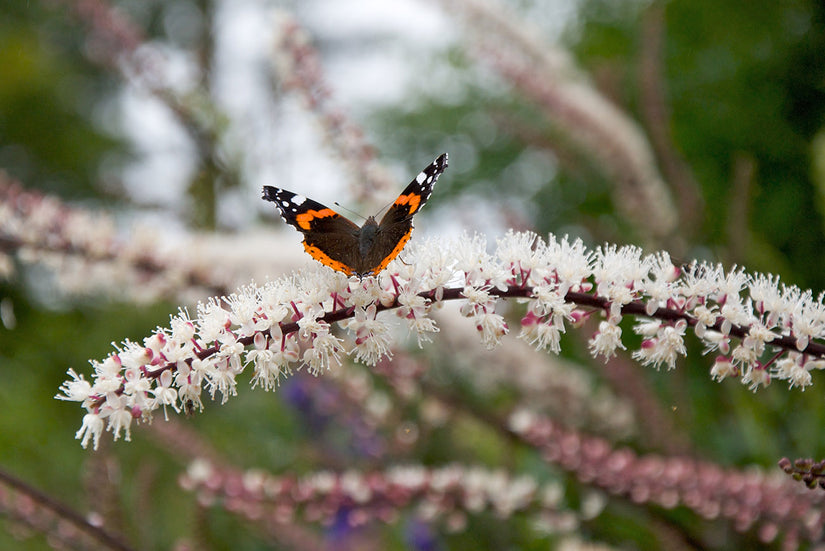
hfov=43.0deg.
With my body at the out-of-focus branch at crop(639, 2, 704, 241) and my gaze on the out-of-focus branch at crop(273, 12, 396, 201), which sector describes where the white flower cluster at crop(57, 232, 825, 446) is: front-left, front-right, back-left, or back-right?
front-left

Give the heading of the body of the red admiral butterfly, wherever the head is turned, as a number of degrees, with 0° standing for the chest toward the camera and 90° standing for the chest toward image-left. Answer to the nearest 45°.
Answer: approximately 180°

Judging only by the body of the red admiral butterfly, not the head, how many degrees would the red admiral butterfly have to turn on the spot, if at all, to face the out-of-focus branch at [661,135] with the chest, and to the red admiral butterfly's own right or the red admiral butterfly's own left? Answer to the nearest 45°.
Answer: approximately 45° to the red admiral butterfly's own right
